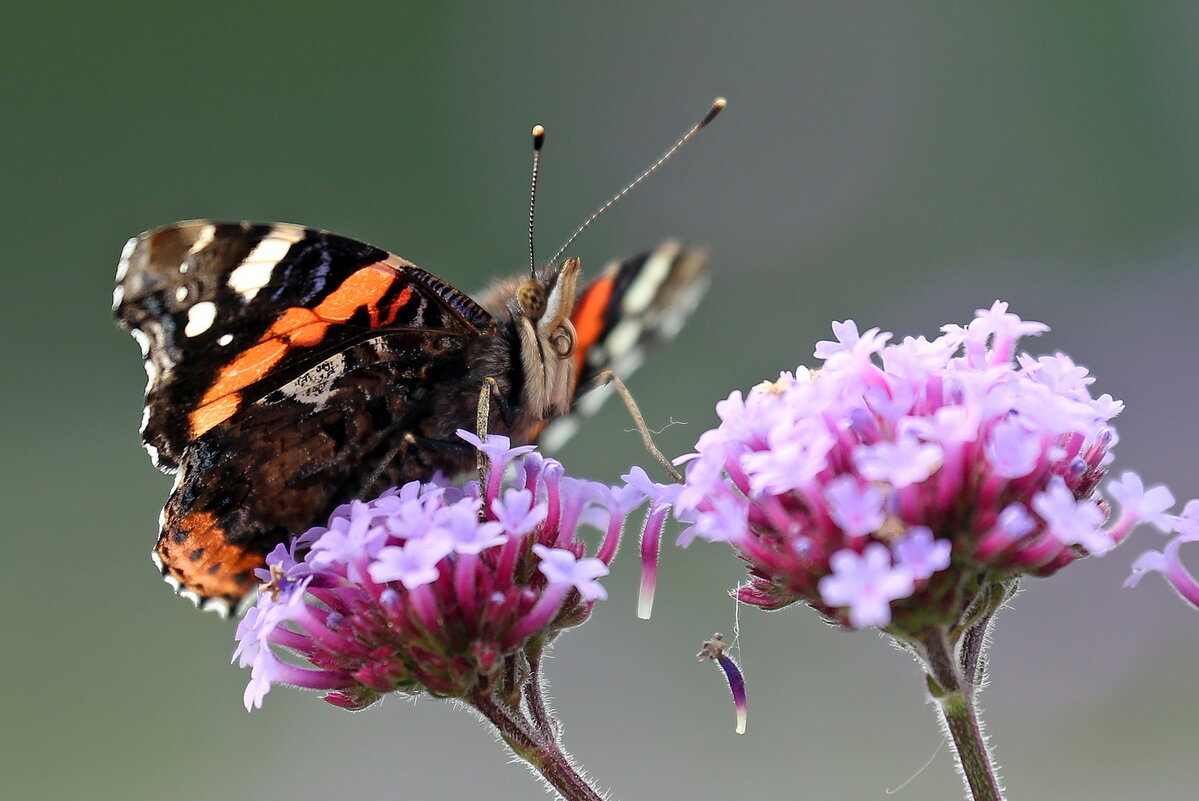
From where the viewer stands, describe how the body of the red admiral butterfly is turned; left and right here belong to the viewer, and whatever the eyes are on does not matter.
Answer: facing the viewer and to the right of the viewer

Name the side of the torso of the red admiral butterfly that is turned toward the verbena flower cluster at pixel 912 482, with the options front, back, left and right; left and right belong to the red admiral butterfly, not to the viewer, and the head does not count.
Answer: front
